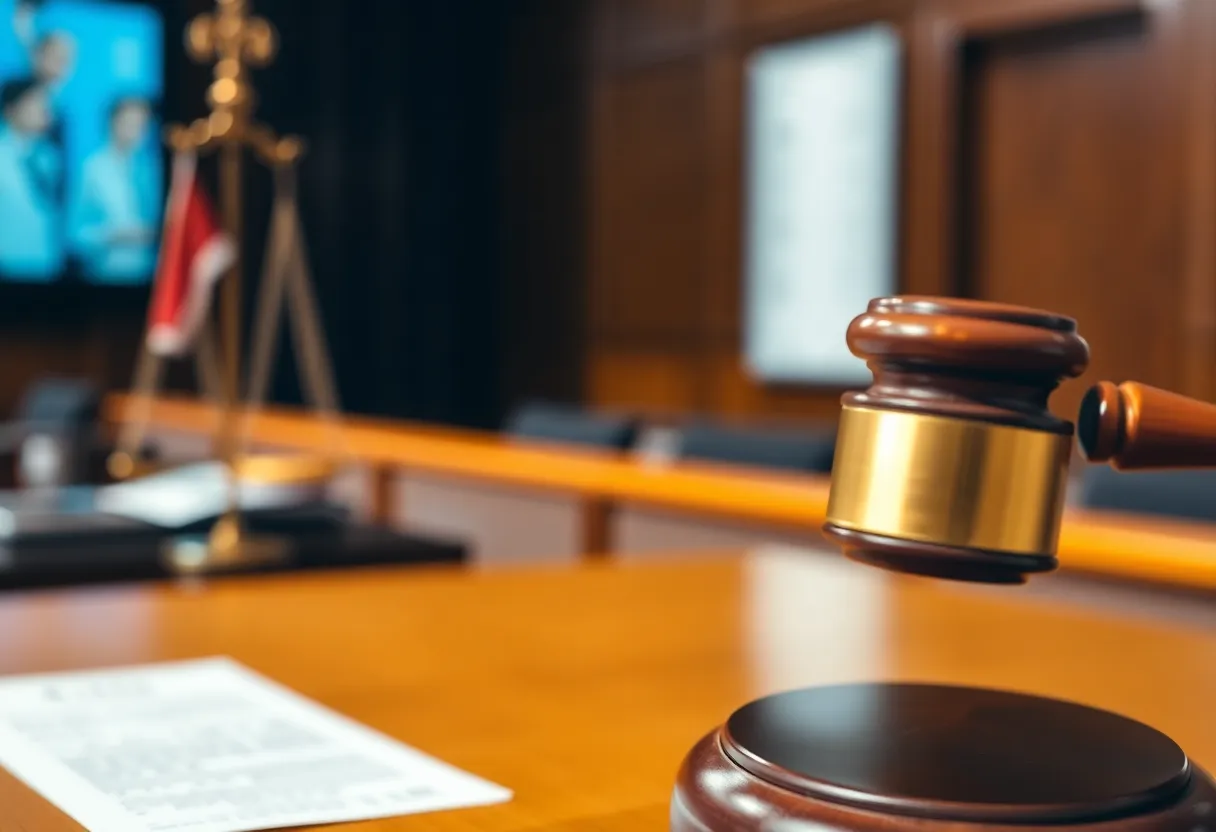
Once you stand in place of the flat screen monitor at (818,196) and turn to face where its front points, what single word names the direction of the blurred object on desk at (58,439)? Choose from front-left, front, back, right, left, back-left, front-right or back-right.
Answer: front

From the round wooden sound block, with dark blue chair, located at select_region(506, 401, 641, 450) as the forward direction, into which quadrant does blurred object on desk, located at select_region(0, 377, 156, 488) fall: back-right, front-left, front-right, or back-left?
front-left

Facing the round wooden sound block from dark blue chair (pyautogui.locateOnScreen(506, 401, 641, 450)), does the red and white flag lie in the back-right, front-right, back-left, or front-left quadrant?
front-right

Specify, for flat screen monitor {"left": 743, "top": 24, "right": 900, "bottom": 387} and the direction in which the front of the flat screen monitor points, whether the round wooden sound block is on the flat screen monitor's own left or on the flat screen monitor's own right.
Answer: on the flat screen monitor's own left

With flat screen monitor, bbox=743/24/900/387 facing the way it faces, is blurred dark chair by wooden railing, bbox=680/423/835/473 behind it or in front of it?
in front

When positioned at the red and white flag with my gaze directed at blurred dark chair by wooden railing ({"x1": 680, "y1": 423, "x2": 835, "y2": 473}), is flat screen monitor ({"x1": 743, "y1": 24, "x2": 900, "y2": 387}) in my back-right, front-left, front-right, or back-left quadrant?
front-left

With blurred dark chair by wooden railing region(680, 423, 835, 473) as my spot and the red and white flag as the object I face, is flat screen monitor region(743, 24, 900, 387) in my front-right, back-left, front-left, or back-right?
back-right

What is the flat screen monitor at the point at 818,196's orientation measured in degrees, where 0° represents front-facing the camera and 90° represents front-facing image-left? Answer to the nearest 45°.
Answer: approximately 45°

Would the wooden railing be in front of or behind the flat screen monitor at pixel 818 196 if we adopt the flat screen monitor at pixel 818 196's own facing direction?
in front
